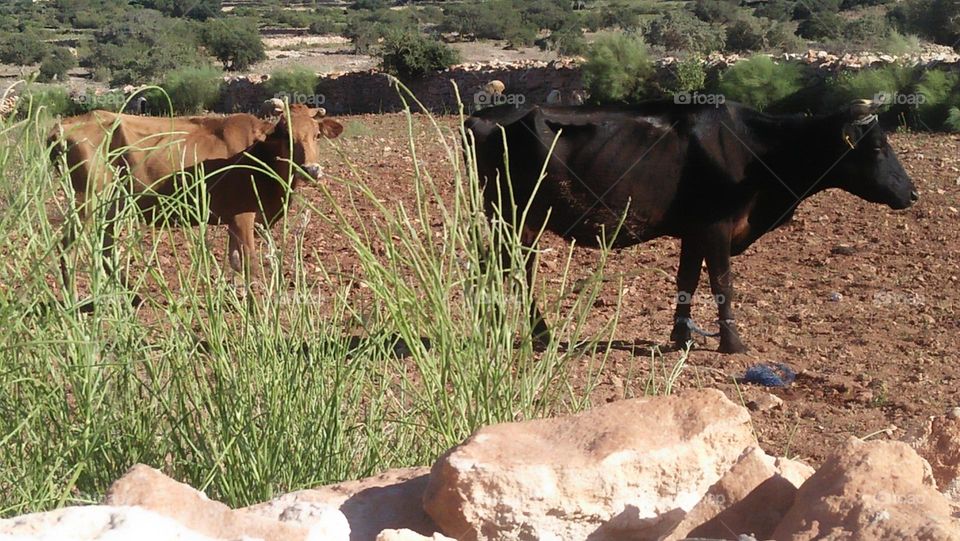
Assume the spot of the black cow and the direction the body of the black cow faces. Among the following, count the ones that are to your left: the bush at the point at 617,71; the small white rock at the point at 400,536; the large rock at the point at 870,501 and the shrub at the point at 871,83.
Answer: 2

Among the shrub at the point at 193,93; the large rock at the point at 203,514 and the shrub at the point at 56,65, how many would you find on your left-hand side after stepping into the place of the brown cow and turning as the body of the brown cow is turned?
2

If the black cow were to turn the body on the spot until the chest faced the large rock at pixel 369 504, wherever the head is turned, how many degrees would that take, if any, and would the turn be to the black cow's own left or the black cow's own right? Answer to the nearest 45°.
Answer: approximately 90° to the black cow's own right

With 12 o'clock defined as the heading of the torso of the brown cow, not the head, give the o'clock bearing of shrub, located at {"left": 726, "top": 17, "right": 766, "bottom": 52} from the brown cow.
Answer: The shrub is roughly at 10 o'clock from the brown cow.

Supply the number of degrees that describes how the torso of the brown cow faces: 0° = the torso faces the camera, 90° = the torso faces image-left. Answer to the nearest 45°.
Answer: approximately 270°

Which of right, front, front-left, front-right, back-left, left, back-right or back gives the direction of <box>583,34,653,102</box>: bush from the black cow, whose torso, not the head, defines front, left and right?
left

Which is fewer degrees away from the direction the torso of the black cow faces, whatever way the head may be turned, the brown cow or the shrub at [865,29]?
the shrub

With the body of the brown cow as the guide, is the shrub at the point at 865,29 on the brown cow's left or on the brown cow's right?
on the brown cow's left

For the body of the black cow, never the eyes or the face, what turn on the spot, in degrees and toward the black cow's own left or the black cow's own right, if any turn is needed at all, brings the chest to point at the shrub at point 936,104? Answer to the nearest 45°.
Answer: approximately 90° to the black cow's own left

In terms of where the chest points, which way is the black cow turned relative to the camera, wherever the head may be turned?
to the viewer's right

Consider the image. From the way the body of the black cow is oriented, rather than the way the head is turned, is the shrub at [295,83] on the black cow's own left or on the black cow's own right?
on the black cow's own left

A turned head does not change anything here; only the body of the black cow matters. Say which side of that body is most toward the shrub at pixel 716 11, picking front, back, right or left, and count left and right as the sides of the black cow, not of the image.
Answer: left

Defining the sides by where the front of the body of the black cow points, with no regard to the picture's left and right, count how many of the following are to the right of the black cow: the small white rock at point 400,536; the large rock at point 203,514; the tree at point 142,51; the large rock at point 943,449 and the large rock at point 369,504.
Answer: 4

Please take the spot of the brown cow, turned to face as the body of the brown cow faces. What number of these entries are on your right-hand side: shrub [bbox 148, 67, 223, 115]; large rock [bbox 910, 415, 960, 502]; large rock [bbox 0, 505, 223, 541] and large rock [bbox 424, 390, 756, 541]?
3

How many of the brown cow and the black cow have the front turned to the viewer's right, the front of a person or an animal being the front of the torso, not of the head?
2

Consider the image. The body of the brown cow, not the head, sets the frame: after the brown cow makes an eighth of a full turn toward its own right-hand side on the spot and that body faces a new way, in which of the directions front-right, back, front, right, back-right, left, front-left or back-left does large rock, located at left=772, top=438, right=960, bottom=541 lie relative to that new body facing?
front-right

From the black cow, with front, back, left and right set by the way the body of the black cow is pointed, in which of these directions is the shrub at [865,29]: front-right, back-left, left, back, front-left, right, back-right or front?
left
